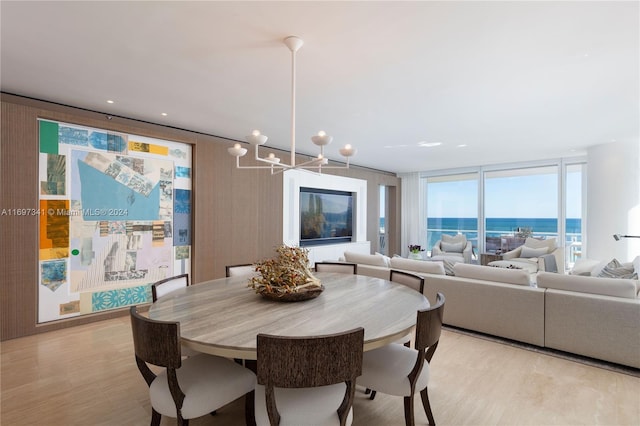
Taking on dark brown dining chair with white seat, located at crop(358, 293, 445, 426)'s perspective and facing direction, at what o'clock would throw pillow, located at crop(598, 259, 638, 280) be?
The throw pillow is roughly at 3 o'clock from the dark brown dining chair with white seat.

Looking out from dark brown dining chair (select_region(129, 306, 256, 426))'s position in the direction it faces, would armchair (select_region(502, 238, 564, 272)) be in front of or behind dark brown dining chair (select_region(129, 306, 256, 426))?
in front

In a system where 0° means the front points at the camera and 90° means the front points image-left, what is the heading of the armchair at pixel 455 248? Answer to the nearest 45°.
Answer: approximately 0°

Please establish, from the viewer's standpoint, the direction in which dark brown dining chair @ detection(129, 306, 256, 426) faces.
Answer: facing away from the viewer and to the right of the viewer

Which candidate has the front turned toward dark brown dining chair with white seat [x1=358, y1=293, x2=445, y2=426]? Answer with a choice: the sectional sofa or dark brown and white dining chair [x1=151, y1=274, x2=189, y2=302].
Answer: the dark brown and white dining chair

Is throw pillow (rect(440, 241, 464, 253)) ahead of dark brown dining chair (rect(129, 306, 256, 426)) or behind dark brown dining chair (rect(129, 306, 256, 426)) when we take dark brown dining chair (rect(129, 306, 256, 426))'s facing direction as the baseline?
ahead

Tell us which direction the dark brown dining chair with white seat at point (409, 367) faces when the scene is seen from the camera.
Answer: facing away from the viewer and to the left of the viewer

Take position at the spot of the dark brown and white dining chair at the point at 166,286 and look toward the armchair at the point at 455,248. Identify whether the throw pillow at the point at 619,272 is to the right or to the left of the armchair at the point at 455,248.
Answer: right

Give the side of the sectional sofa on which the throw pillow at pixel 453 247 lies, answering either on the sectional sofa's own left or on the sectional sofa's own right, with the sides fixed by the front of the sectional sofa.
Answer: on the sectional sofa's own left

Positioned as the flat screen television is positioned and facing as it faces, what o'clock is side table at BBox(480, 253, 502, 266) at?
The side table is roughly at 10 o'clock from the flat screen television.

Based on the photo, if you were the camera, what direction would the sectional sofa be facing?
facing away from the viewer and to the right of the viewer

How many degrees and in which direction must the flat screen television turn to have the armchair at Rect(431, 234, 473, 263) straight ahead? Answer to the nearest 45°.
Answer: approximately 45° to its left

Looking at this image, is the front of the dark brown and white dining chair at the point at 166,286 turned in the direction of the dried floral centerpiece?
yes

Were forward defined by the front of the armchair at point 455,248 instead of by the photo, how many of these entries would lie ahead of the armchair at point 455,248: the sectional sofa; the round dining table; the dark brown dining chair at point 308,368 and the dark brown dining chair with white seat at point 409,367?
4

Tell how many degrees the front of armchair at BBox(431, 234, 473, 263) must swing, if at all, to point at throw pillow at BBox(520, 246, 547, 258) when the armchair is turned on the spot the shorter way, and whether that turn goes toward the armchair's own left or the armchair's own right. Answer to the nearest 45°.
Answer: approximately 45° to the armchair's own left

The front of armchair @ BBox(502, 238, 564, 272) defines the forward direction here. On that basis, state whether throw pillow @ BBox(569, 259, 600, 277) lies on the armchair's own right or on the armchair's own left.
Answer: on the armchair's own left

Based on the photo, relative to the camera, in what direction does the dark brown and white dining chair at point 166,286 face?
facing the viewer and to the right of the viewer
